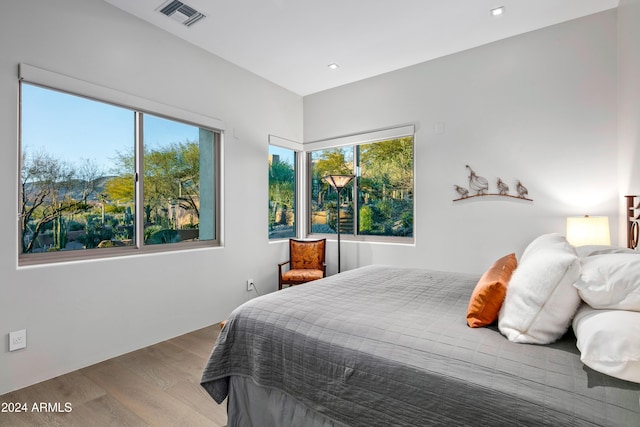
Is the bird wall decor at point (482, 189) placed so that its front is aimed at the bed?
yes

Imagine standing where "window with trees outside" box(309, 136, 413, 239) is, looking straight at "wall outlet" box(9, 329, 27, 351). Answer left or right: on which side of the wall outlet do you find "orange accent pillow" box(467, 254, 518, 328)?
left

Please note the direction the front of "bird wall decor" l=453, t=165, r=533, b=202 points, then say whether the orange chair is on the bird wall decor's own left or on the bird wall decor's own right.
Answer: on the bird wall decor's own right

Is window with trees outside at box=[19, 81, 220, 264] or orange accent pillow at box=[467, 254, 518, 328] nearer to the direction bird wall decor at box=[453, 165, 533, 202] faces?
the orange accent pillow

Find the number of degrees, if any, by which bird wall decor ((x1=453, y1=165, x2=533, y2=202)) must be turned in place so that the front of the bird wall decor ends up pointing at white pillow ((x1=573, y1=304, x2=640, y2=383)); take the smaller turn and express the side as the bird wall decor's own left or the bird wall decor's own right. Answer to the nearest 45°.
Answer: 0° — it already faces it

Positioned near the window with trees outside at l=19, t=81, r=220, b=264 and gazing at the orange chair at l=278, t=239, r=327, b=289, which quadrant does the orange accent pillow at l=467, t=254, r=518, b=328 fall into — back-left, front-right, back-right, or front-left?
front-right

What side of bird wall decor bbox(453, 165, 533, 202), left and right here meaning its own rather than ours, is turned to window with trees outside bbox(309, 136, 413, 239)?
right

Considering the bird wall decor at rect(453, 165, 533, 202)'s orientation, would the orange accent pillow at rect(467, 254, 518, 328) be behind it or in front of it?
in front

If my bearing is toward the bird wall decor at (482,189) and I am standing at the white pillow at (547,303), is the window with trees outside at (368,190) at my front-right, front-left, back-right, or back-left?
front-left

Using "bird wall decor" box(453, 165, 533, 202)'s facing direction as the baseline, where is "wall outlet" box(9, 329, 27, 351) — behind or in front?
in front
